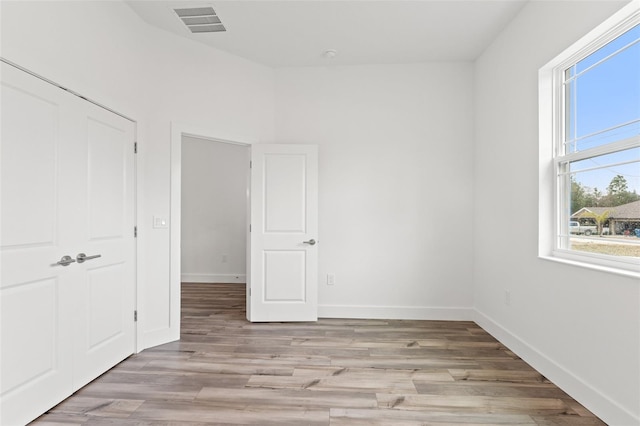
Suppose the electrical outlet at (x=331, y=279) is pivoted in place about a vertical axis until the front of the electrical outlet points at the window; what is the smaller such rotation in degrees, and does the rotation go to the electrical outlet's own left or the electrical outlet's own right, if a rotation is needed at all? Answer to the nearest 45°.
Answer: approximately 45° to the electrical outlet's own left

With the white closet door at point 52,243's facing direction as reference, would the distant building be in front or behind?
in front

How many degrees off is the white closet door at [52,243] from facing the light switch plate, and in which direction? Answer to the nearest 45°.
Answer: approximately 90° to its left

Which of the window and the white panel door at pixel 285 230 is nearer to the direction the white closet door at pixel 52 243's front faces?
the window

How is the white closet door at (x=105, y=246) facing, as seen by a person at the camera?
facing the viewer and to the right of the viewer

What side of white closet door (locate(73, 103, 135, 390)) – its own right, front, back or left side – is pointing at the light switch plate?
left

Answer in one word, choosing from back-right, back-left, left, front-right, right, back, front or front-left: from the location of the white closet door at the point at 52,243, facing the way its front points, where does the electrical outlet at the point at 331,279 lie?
front-left

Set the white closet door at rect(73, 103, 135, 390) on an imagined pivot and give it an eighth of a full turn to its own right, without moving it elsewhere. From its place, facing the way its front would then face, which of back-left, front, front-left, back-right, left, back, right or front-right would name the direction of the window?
front-left

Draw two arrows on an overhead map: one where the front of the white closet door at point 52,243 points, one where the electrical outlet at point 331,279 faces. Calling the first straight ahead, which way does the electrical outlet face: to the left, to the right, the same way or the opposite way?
to the right

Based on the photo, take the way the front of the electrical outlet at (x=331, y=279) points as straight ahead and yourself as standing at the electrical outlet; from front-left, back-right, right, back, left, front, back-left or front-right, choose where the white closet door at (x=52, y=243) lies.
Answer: front-right

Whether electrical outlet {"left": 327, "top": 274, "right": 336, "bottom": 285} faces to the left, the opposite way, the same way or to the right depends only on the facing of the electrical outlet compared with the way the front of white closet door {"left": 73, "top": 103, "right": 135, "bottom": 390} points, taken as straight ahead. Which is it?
to the right

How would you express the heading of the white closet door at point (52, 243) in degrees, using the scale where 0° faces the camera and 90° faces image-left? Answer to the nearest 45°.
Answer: approximately 315°

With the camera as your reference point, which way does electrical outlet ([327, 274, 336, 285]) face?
facing the viewer
